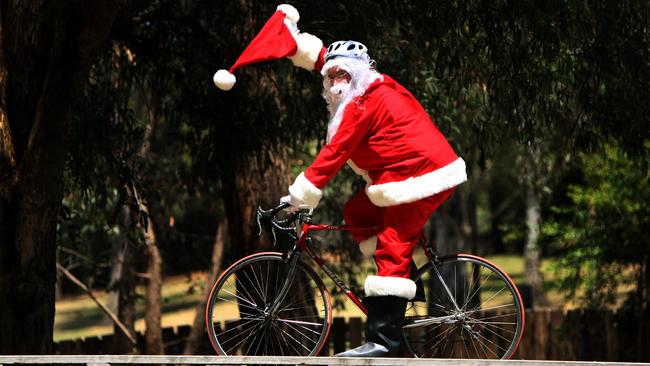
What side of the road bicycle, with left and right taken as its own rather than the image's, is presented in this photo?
left

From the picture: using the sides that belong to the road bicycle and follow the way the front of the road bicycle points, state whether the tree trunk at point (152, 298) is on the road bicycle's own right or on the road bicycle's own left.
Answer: on the road bicycle's own right

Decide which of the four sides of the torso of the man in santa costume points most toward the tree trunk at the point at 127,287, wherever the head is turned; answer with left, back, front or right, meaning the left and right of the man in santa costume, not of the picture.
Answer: right

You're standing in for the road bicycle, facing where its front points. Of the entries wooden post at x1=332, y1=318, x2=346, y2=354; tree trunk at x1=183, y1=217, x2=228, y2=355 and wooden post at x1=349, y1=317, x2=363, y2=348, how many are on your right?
3

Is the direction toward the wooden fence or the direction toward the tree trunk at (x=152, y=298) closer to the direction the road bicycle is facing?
the tree trunk

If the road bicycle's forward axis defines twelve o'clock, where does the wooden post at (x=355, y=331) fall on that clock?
The wooden post is roughly at 3 o'clock from the road bicycle.

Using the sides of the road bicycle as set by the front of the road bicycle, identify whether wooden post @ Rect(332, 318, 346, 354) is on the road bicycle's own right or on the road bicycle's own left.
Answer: on the road bicycle's own right

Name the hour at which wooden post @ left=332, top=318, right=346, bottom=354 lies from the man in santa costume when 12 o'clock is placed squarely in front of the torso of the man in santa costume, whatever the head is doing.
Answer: The wooden post is roughly at 3 o'clock from the man in santa costume.

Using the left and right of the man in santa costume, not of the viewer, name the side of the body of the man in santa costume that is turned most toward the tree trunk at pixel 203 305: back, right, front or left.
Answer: right

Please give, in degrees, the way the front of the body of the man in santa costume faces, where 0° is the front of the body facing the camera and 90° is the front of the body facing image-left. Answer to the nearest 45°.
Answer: approximately 90°
